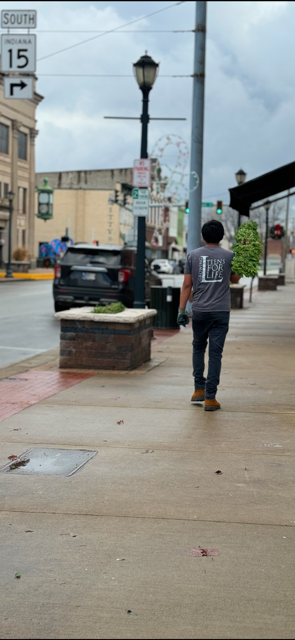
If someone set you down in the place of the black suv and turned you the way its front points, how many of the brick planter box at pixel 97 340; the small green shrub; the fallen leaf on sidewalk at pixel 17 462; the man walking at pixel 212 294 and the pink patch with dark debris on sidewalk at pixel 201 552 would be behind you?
5

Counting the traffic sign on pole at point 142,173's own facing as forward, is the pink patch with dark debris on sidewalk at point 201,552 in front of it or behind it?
in front

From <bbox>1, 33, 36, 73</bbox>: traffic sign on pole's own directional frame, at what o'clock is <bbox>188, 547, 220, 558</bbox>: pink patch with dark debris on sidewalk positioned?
The pink patch with dark debris on sidewalk is roughly at 12 o'clock from the traffic sign on pole.

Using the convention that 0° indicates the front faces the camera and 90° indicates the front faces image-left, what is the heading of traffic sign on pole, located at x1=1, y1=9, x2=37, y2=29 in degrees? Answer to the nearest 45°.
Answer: approximately 0°

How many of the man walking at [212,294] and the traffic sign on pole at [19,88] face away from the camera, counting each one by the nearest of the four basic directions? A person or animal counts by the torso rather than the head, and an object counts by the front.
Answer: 1

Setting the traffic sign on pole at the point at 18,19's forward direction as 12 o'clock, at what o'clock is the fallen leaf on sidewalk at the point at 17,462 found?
The fallen leaf on sidewalk is roughly at 12 o'clock from the traffic sign on pole.

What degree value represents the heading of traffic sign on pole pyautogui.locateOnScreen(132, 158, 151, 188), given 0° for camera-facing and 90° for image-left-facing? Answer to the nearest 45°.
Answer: approximately 0°

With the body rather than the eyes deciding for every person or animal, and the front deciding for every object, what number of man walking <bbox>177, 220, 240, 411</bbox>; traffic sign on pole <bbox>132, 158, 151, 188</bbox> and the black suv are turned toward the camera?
1

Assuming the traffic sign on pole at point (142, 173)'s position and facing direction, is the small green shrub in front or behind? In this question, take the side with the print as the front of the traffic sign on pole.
in front

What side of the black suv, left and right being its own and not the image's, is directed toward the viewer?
back

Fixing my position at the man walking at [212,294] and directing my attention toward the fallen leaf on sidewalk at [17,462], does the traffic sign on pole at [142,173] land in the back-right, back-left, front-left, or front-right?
back-right

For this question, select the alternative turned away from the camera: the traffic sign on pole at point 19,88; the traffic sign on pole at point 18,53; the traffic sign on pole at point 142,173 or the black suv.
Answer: the black suv
